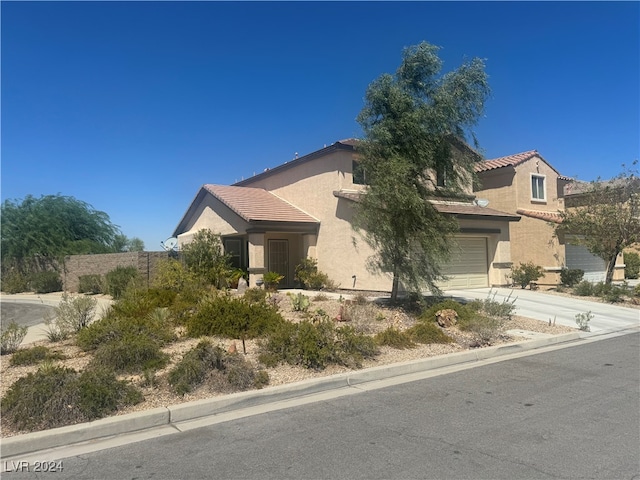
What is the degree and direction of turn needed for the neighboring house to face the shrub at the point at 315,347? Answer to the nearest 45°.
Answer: approximately 45° to its right

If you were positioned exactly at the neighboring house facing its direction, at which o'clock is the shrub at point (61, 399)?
The shrub is roughly at 2 o'clock from the neighboring house.

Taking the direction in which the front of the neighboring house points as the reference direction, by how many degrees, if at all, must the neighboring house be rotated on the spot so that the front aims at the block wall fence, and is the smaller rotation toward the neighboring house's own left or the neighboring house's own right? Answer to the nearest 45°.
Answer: approximately 90° to the neighboring house's own right

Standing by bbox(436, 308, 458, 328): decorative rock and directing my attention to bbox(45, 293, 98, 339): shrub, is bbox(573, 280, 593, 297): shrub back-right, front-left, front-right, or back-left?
back-right

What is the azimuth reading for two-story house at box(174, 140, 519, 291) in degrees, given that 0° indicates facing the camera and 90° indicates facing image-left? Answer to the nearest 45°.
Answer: approximately 315°

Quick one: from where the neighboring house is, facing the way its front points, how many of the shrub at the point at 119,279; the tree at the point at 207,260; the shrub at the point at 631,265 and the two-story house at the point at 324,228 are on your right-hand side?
3

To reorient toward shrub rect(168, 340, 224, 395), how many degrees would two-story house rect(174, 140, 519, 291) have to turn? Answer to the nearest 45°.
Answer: approximately 45° to its right

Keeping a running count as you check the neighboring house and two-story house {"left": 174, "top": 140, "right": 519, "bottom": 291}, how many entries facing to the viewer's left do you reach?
0

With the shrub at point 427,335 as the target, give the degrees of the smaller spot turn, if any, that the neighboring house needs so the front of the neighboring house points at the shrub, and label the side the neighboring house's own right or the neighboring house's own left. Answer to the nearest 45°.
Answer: approximately 45° to the neighboring house's own right

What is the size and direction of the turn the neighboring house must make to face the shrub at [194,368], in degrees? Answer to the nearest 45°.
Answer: approximately 45° to its right

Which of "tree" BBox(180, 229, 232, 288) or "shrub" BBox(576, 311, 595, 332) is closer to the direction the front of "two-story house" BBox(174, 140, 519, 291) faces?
the shrub

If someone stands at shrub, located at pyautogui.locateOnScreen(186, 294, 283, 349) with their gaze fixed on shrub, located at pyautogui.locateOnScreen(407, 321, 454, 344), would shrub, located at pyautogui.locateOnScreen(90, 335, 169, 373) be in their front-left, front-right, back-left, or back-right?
back-right

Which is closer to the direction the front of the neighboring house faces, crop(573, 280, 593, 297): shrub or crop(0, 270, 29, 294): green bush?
the shrub

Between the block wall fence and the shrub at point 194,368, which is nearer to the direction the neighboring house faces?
the shrub

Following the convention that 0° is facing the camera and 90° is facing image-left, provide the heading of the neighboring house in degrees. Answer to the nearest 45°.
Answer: approximately 315°
